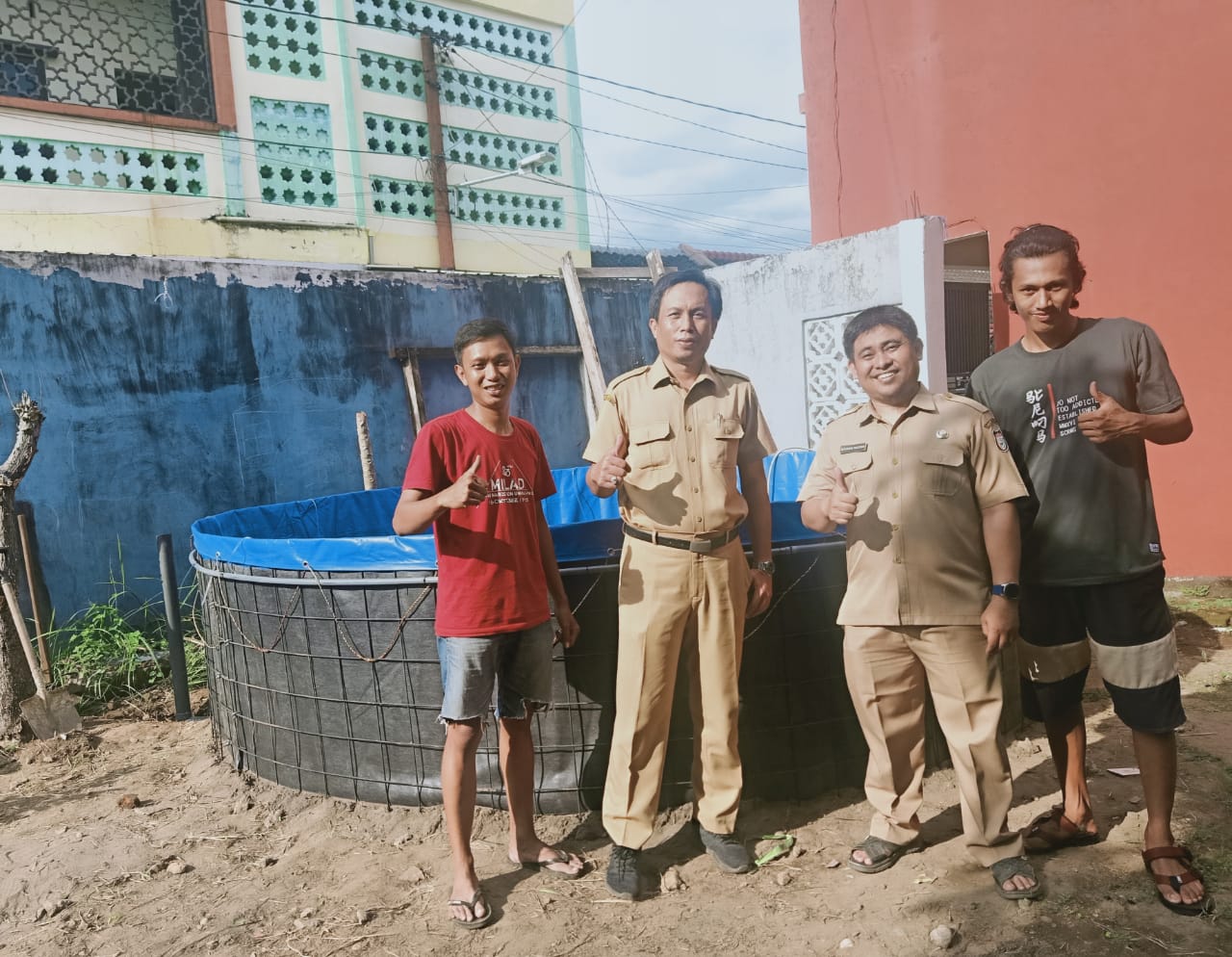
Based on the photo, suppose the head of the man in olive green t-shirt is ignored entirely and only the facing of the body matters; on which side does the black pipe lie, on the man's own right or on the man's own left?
on the man's own right

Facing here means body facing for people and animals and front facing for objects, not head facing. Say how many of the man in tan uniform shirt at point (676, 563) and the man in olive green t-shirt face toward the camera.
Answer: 2

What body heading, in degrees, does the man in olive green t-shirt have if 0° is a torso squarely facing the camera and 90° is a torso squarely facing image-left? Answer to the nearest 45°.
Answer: approximately 0°

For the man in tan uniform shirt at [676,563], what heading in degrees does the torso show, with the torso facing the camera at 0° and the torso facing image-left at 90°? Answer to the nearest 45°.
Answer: approximately 0°

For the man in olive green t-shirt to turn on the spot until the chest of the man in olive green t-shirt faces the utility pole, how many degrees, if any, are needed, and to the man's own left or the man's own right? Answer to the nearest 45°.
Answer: approximately 135° to the man's own right

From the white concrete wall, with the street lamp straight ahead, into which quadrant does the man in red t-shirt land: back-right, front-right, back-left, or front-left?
back-left

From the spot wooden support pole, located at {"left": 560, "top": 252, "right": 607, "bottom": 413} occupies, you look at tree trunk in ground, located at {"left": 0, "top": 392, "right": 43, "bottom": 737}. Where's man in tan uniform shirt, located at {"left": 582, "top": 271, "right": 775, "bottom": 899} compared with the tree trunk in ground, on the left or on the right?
left

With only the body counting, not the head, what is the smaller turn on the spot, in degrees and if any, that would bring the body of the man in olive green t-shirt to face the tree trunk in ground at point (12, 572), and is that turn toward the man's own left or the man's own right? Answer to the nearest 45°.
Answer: approximately 90° to the man's own right

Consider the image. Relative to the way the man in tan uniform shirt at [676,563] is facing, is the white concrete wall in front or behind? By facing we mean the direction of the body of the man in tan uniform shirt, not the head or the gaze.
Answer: behind

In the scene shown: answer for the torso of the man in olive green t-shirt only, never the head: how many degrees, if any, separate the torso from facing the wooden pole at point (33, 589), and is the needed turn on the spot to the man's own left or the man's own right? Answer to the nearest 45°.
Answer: approximately 90° to the man's own right

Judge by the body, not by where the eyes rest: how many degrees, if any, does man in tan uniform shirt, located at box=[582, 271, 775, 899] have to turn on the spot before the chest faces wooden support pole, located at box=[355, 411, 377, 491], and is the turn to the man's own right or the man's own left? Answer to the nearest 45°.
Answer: approximately 135° to the man's own right

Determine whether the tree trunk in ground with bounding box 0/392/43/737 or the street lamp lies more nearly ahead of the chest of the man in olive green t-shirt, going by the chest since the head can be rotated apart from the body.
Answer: the tree trunk in ground
